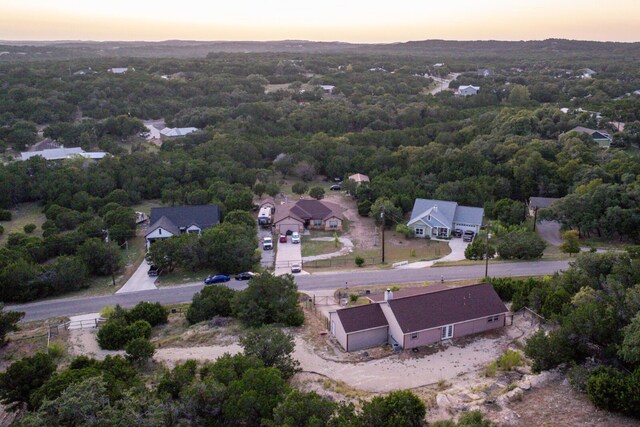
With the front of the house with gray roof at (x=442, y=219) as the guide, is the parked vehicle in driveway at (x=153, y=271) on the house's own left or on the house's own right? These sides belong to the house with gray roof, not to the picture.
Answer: on the house's own right

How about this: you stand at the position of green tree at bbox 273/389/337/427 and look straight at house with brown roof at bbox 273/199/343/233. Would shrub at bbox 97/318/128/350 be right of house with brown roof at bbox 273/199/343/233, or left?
left

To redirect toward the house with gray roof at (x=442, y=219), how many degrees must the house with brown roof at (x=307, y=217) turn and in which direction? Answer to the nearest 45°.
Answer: approximately 90° to its left

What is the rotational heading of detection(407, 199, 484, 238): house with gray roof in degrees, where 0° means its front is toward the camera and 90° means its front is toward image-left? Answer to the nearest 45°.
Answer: approximately 0°

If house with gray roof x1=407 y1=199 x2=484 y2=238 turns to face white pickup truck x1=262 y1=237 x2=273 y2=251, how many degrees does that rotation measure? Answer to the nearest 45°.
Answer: approximately 45° to its right

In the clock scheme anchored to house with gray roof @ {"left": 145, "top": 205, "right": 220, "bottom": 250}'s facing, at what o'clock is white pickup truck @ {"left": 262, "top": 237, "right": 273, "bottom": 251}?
The white pickup truck is roughly at 10 o'clock from the house with gray roof.
